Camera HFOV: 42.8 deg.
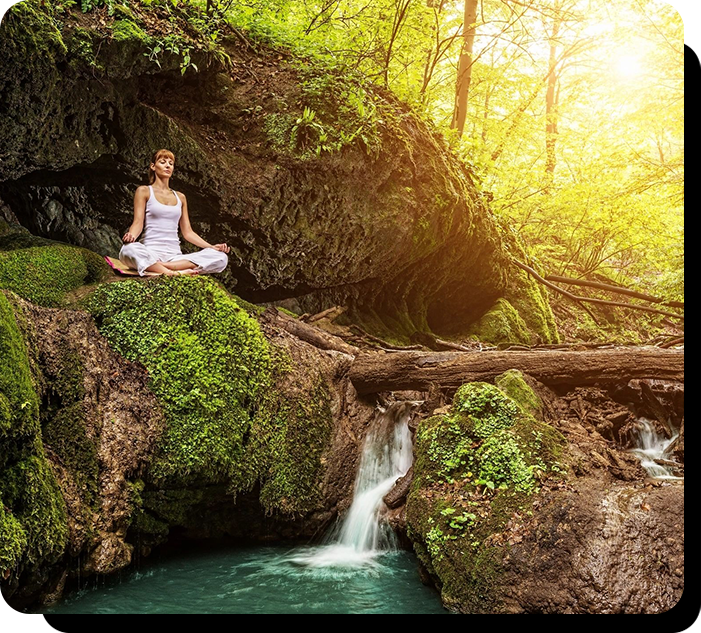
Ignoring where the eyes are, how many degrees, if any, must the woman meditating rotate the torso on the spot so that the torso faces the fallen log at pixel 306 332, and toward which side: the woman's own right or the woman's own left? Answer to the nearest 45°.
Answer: approximately 90° to the woman's own left

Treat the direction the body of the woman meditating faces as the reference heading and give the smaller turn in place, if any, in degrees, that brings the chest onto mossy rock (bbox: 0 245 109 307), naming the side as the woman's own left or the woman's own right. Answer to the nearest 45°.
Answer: approximately 135° to the woman's own right

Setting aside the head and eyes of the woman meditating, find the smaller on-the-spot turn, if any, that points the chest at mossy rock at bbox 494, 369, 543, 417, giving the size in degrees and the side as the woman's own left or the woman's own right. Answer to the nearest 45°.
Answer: approximately 45° to the woman's own left

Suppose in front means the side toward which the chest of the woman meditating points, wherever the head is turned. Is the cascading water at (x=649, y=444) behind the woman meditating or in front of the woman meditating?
in front

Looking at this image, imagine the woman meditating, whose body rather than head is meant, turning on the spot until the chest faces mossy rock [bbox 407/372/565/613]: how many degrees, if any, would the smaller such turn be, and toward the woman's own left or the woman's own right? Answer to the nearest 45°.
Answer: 0° — they already face it

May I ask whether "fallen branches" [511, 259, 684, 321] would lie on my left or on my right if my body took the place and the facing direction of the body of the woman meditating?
on my left

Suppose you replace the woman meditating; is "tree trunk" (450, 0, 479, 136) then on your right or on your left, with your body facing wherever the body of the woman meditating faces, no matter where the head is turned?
on your left

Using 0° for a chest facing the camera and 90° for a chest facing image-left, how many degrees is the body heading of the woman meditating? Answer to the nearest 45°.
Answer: approximately 315°

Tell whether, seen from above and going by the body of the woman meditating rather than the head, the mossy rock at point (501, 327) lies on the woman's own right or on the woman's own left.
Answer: on the woman's own left
